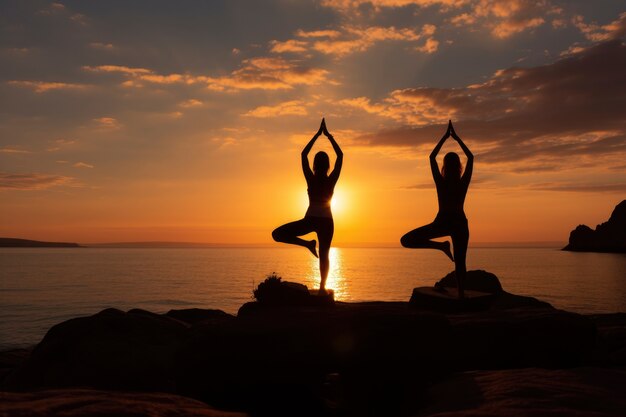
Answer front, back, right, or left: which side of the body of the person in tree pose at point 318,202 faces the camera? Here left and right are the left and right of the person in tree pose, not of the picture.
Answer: back

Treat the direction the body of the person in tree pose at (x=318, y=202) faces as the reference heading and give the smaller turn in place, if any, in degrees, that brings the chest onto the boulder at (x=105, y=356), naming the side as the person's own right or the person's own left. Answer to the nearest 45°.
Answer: approximately 90° to the person's own left

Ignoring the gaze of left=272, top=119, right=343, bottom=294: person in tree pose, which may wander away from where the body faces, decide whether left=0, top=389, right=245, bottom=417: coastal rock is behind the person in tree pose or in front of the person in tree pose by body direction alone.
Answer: behind

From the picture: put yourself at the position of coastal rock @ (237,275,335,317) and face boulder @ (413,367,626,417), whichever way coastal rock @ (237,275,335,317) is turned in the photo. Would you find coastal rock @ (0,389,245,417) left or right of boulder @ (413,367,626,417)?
right

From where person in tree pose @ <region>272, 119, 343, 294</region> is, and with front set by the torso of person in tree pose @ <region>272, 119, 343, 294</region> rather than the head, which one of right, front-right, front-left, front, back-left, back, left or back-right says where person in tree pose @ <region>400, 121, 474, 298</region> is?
right
